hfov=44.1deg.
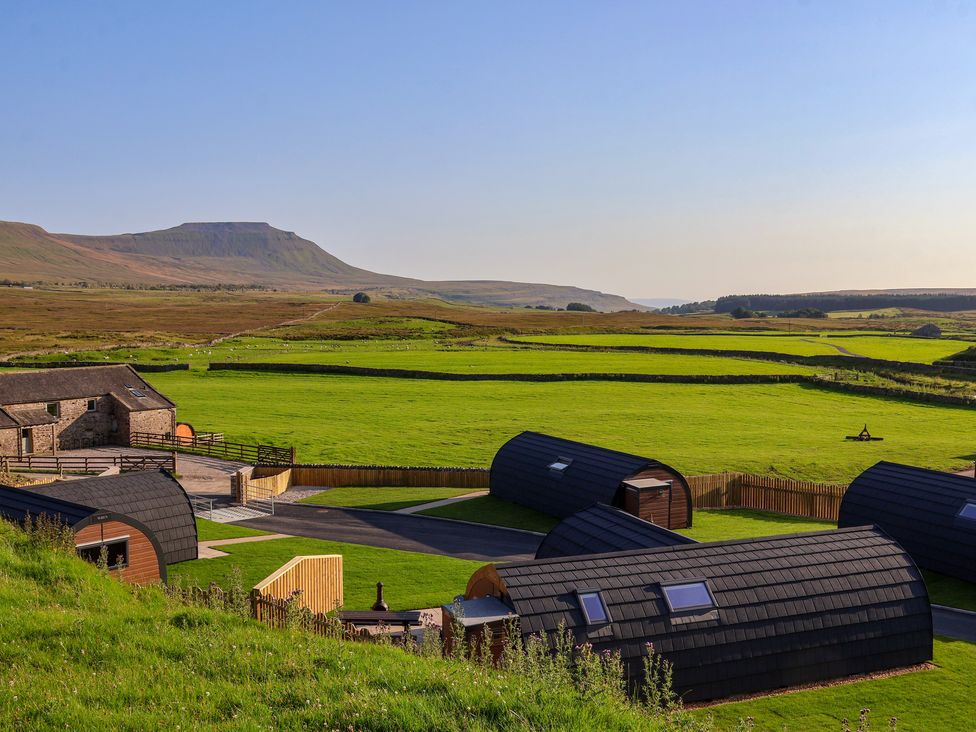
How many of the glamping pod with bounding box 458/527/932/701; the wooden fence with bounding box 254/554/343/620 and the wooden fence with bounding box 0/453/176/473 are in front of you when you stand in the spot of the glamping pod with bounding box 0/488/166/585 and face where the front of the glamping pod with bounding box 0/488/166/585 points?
2

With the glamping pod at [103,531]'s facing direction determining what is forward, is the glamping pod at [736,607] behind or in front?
in front

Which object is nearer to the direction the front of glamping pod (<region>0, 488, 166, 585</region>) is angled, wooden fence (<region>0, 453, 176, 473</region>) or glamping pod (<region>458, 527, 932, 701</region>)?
the glamping pod

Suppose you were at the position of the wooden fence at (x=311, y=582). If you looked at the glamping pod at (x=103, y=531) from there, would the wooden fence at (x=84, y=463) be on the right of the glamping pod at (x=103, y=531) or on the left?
right

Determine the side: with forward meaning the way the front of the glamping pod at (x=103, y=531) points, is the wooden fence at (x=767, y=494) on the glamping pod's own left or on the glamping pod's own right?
on the glamping pod's own left

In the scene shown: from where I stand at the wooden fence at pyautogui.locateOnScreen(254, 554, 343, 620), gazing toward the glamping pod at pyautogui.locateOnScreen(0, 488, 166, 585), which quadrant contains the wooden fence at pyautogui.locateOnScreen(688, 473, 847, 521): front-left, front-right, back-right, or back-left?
back-right

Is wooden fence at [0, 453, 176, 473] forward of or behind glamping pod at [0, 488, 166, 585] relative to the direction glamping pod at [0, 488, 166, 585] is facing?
behind

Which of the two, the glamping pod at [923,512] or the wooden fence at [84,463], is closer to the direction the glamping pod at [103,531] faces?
the glamping pod

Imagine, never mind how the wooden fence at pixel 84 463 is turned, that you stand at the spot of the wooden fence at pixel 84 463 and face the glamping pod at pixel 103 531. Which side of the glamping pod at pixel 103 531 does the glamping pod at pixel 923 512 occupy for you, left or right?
left

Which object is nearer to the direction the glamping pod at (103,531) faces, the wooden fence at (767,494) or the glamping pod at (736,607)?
the glamping pod

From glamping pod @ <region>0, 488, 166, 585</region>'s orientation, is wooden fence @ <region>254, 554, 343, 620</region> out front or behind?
out front

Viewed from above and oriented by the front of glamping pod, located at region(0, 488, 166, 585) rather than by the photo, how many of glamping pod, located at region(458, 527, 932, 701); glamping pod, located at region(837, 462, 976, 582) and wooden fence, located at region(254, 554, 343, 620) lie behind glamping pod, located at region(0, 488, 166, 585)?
0

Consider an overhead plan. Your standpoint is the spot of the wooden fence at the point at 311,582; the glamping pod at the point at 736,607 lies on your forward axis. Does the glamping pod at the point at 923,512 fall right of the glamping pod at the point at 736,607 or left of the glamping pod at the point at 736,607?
left

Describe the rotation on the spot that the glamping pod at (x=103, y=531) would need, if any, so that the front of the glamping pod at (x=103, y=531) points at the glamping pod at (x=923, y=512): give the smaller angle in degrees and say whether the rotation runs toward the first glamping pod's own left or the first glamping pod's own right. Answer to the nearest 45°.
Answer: approximately 45° to the first glamping pod's own left

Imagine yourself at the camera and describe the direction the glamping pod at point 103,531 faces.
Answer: facing the viewer and to the right of the viewer
